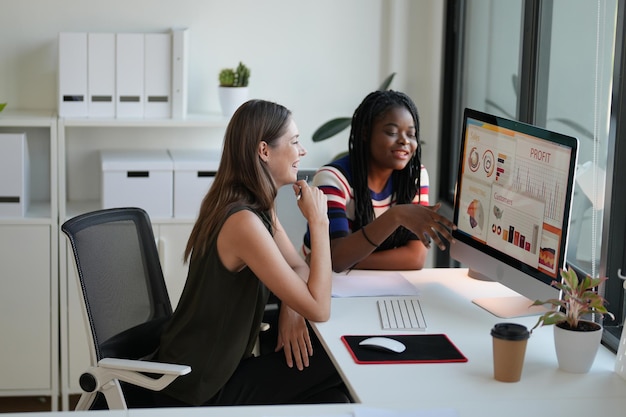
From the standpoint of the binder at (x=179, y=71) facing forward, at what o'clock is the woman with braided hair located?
The woman with braided hair is roughly at 11 o'clock from the binder.

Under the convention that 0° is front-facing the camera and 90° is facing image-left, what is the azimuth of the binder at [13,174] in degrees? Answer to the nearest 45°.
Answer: approximately 0°

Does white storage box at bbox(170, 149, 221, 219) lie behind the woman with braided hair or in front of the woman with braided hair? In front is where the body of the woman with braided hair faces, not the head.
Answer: behind

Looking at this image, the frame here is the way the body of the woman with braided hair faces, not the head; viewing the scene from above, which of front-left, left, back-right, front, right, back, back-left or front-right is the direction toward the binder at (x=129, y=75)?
back

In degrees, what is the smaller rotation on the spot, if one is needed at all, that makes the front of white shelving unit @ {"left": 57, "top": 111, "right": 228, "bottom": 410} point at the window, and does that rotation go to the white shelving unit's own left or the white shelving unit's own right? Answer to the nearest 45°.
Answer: approximately 45° to the white shelving unit's own left

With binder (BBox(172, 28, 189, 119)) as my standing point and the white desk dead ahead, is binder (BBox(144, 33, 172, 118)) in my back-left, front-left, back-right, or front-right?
back-right

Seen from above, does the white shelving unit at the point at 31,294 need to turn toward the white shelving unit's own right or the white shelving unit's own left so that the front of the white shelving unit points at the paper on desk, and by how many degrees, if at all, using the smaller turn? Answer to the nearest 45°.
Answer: approximately 45° to the white shelving unit's own left

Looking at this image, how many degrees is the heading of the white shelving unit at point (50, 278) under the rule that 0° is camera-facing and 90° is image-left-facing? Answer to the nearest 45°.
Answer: approximately 0°

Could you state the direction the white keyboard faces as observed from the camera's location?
facing to the left of the viewer

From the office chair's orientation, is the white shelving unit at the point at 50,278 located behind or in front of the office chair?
behind
